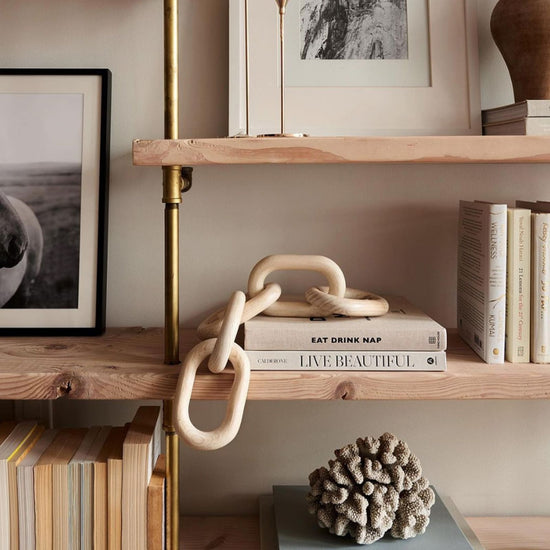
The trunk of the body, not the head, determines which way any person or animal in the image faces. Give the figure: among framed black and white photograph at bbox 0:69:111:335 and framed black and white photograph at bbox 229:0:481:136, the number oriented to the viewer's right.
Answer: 0
